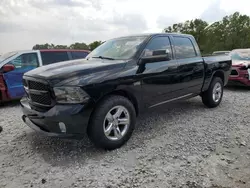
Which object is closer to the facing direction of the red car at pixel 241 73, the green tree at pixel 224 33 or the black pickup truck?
the black pickup truck

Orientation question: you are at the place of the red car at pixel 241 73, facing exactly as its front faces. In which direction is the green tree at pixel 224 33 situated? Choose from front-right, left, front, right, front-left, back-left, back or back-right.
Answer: back-right

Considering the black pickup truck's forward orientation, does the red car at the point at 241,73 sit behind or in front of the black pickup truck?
behind

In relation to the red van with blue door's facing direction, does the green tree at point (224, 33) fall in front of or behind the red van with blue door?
behind

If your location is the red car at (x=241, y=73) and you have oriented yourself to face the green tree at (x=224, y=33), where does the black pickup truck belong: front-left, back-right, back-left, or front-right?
back-left

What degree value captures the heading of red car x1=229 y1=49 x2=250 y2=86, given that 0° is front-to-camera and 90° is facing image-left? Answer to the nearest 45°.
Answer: approximately 45°

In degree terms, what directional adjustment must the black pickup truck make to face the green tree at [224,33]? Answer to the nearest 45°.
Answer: approximately 180°
